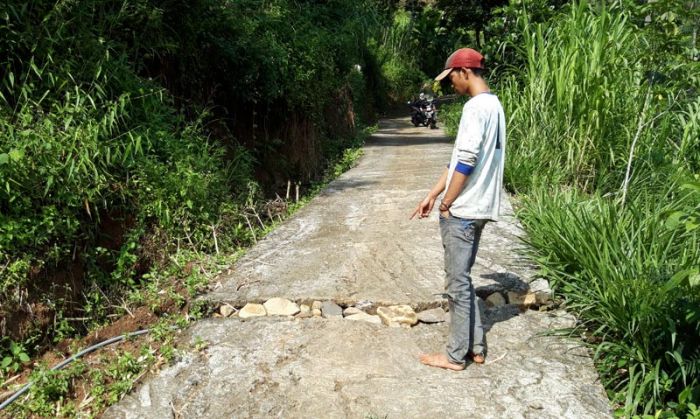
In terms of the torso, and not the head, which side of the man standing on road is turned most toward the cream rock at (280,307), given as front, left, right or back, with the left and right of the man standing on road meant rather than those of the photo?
front

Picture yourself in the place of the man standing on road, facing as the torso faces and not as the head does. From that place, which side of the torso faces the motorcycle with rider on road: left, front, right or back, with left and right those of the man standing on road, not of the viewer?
right

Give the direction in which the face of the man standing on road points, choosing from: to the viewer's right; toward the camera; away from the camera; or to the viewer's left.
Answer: to the viewer's left

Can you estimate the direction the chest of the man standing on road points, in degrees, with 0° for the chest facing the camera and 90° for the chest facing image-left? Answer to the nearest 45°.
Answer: approximately 90°

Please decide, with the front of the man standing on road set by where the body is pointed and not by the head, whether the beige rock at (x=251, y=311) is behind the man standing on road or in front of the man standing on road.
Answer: in front

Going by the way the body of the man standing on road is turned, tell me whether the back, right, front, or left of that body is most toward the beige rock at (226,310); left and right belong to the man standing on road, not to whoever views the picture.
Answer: front
